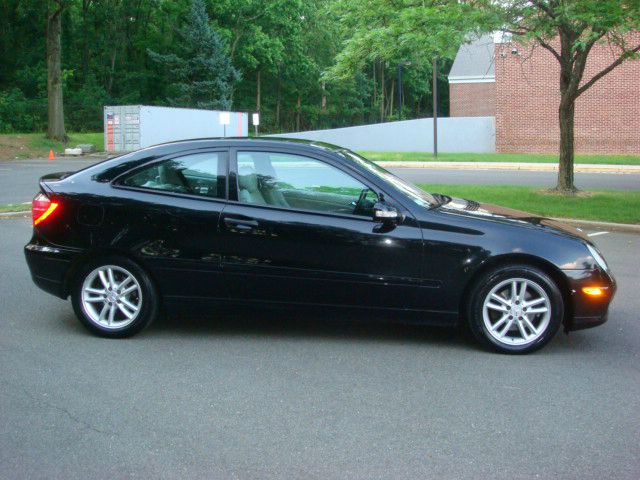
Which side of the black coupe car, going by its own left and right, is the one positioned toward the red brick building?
left

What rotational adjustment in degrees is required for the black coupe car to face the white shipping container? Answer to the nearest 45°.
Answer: approximately 90° to its left

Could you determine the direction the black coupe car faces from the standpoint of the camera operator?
facing to the right of the viewer

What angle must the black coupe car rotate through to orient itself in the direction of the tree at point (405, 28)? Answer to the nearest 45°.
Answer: approximately 90° to its left

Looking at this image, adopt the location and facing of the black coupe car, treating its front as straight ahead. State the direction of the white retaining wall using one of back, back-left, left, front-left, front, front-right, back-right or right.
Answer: left

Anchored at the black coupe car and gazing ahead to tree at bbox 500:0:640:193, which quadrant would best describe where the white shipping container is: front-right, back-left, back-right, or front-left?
front-left

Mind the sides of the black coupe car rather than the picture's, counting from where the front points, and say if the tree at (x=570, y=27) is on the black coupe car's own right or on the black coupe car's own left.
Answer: on the black coupe car's own left

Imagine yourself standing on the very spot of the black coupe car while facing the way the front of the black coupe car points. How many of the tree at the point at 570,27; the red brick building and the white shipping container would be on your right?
0

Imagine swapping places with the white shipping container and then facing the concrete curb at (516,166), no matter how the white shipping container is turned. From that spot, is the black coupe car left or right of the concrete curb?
right
